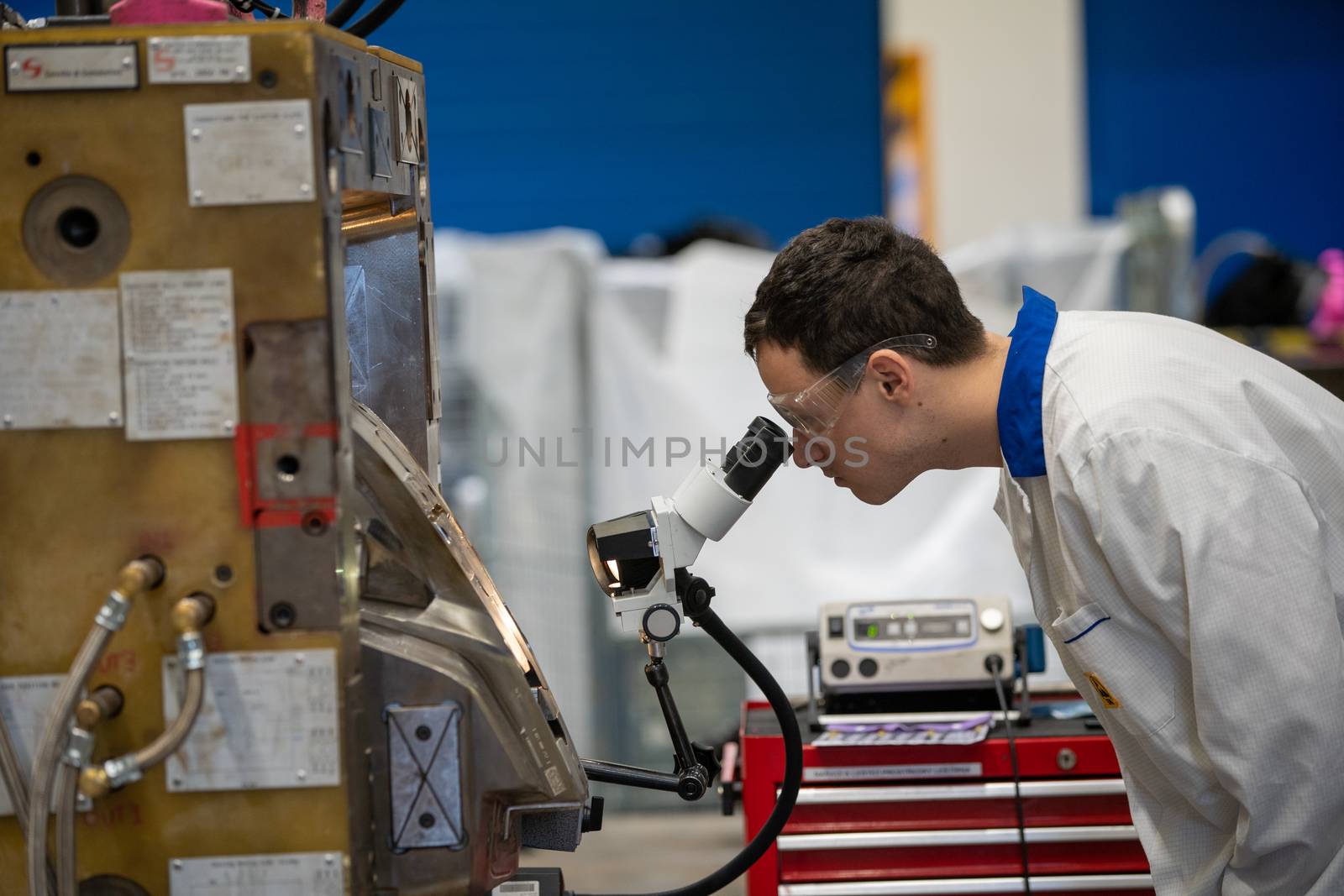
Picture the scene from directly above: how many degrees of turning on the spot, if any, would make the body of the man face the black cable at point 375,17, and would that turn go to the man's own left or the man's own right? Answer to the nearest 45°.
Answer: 0° — they already face it

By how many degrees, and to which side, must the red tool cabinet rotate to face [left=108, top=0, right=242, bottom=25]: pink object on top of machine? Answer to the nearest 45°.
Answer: approximately 45° to its right

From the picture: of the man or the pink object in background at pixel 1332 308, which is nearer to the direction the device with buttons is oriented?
the man

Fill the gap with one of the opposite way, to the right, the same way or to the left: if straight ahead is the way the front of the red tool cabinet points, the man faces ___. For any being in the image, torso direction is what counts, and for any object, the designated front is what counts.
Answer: to the right

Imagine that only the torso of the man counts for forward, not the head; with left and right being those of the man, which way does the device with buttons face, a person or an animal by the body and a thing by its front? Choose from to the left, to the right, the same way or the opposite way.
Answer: to the left

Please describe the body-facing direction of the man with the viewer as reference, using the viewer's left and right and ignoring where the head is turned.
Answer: facing to the left of the viewer

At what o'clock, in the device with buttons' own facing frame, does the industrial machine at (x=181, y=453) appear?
The industrial machine is roughly at 1 o'clock from the device with buttons.

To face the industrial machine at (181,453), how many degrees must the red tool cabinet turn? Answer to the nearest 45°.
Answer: approximately 45° to its right

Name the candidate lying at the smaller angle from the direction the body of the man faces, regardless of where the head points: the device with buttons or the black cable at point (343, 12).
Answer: the black cable
